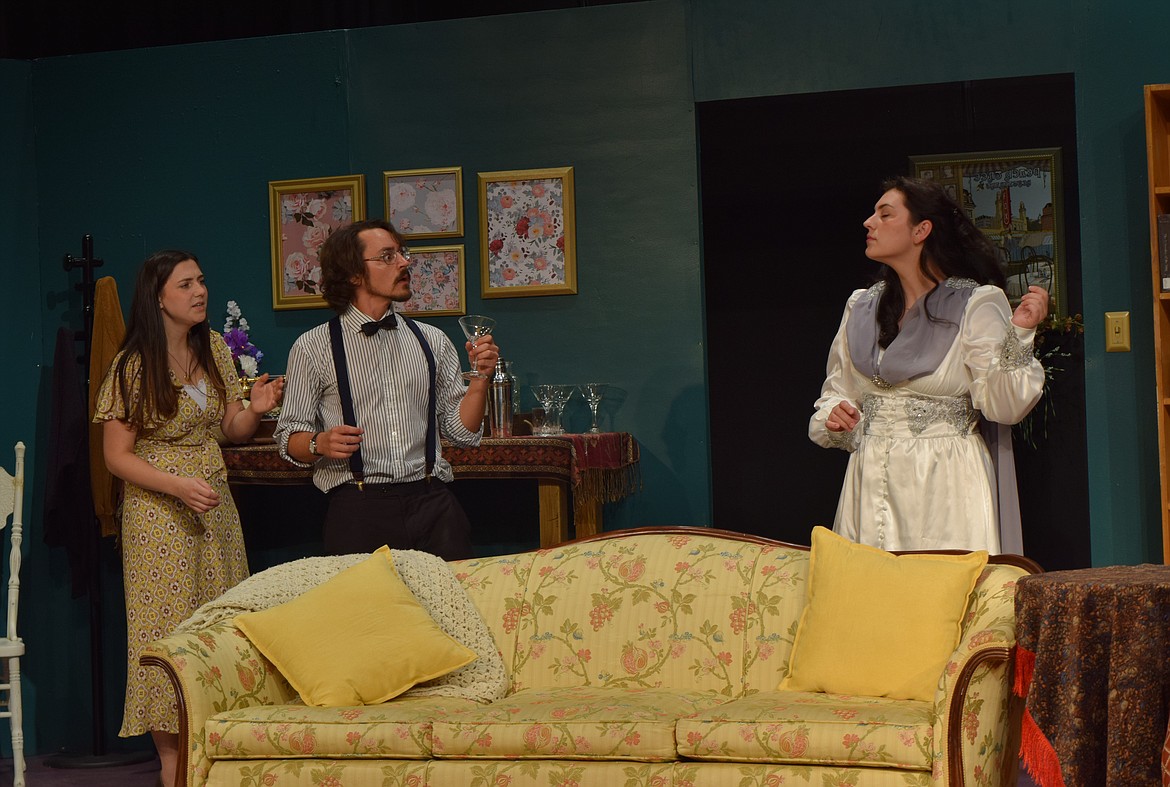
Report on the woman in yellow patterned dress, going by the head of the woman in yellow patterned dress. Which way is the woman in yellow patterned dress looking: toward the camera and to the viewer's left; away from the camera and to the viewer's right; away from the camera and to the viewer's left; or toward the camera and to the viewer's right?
toward the camera and to the viewer's right

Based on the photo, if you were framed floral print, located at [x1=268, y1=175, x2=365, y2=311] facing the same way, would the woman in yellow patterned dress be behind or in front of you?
in front

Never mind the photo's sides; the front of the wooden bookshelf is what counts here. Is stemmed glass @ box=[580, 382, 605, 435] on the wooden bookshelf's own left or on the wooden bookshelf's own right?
on the wooden bookshelf's own right

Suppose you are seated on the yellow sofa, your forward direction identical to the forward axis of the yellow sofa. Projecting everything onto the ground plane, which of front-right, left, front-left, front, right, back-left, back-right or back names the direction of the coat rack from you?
back-right

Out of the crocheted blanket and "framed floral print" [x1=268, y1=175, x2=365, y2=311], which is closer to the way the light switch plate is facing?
the crocheted blanket

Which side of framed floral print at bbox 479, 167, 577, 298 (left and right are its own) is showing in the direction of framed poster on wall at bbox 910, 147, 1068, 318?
left

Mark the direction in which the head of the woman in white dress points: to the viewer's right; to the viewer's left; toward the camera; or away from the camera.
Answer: to the viewer's left

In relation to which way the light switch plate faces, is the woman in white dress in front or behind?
in front

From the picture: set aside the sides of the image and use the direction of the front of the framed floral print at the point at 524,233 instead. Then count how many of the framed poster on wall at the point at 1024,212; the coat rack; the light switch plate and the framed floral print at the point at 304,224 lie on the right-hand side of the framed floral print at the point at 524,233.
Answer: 2

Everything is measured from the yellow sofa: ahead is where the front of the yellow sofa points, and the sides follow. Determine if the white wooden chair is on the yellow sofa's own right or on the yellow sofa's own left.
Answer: on the yellow sofa's own right

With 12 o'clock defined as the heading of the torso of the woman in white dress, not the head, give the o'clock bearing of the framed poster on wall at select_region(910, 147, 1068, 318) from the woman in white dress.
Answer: The framed poster on wall is roughly at 5 o'clock from the woman in white dress.

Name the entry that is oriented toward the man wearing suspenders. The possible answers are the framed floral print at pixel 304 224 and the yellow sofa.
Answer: the framed floral print

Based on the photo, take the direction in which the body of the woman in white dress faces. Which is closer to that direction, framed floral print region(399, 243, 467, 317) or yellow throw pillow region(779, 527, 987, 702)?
the yellow throw pillow
